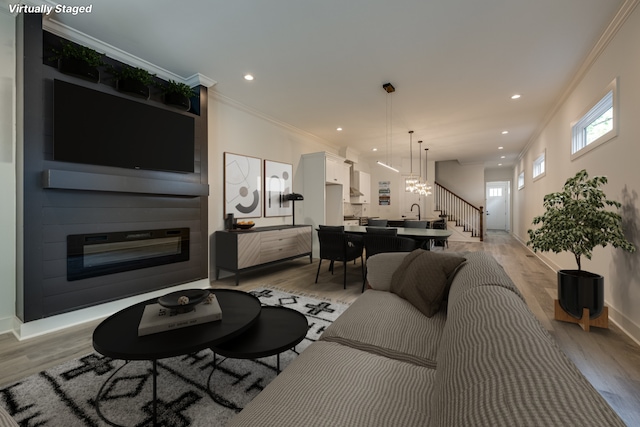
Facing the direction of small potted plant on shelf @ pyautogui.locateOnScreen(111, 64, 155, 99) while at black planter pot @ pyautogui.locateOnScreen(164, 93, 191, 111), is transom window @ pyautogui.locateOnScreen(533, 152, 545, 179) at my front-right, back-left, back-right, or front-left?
back-left

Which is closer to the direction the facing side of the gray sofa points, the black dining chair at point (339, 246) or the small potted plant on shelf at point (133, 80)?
the small potted plant on shelf

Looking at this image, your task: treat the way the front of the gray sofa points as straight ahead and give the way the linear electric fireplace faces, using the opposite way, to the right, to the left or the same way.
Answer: the opposite way

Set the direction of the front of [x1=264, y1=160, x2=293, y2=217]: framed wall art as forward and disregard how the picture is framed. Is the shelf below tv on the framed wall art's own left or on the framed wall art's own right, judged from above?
on the framed wall art's own right

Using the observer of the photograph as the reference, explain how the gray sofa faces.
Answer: facing to the left of the viewer

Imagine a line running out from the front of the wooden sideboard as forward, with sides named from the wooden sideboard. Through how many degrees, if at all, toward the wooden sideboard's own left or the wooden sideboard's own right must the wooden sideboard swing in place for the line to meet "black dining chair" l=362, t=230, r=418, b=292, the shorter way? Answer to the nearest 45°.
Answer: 0° — it already faces it

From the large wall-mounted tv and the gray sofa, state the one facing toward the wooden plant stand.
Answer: the large wall-mounted tv

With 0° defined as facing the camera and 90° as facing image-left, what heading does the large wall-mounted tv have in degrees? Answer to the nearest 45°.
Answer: approximately 315°
